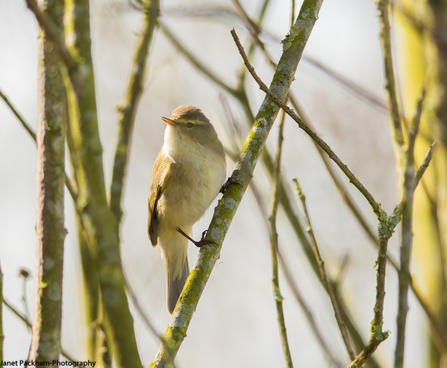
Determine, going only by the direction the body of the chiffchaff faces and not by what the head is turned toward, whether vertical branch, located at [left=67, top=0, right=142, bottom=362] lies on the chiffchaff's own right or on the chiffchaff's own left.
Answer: on the chiffchaff's own right

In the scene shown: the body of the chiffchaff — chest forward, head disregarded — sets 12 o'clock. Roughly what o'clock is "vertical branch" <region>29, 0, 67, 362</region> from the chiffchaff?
The vertical branch is roughly at 2 o'clock from the chiffchaff.
